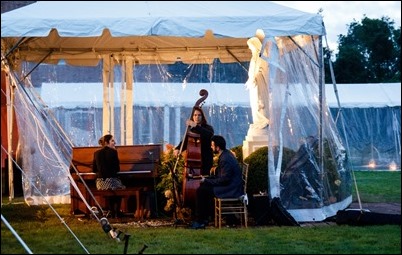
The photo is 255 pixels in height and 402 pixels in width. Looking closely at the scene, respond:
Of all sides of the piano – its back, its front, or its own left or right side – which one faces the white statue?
left

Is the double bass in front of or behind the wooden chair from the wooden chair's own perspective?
in front

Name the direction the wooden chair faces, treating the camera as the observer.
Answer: facing to the left of the viewer

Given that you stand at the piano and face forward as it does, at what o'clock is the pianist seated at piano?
The pianist seated at piano is roughly at 1 o'clock from the piano.

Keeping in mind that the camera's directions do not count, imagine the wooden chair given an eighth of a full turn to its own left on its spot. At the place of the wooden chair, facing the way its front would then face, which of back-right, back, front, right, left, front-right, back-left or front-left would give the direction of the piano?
right

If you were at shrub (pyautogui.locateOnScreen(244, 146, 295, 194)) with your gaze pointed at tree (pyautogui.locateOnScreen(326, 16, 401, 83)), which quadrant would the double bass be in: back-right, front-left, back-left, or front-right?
back-left

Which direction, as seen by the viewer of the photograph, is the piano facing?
facing the viewer

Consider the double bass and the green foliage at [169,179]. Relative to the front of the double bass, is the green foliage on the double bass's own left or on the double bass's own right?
on the double bass's own right
